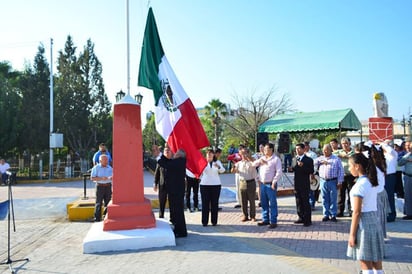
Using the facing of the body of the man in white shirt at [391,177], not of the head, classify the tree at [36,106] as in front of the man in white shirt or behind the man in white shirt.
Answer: in front

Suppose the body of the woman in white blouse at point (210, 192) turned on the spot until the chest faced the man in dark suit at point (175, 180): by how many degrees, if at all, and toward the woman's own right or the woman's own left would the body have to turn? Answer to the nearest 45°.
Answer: approximately 45° to the woman's own right

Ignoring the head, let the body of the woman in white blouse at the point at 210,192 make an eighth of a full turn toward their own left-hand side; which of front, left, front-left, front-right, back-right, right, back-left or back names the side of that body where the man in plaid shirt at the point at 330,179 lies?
front-left

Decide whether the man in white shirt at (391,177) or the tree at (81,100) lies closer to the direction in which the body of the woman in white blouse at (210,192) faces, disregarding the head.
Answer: the man in white shirt

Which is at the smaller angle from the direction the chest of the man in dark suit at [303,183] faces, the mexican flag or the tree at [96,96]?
the mexican flag

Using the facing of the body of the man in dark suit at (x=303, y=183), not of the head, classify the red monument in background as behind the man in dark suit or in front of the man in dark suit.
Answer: behind

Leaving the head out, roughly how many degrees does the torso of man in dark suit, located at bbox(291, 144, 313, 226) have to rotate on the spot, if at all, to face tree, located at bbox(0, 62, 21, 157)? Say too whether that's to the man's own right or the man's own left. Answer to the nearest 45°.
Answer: approximately 90° to the man's own right

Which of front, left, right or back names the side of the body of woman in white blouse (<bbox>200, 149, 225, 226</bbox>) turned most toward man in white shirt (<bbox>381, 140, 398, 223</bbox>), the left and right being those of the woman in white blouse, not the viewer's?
left

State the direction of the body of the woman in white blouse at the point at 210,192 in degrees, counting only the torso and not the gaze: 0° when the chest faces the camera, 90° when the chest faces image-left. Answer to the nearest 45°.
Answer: approximately 0°

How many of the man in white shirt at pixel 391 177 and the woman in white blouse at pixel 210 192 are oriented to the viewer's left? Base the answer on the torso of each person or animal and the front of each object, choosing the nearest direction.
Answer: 1

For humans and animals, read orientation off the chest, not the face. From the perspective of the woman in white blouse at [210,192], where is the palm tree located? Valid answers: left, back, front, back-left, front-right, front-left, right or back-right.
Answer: back

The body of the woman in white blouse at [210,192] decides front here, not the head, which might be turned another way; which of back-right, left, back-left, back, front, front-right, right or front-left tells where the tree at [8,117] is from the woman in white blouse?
back-right
